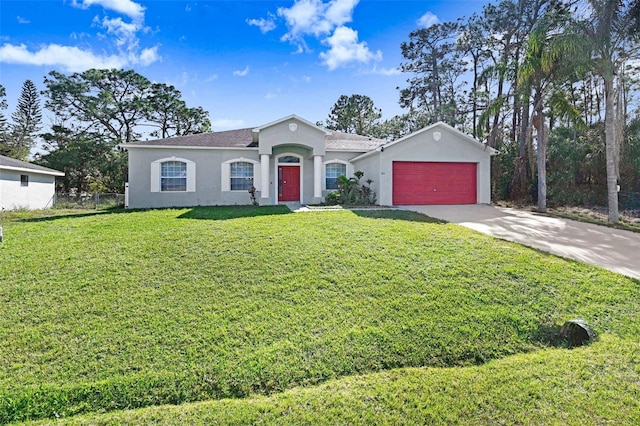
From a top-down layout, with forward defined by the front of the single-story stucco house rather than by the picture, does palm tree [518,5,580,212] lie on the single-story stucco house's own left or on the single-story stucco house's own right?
on the single-story stucco house's own left

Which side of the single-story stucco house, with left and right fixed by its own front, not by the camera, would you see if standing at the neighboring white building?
right

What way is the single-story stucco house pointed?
toward the camera

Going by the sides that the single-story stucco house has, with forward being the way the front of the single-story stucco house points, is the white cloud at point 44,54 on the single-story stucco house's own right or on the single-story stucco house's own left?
on the single-story stucco house's own right
